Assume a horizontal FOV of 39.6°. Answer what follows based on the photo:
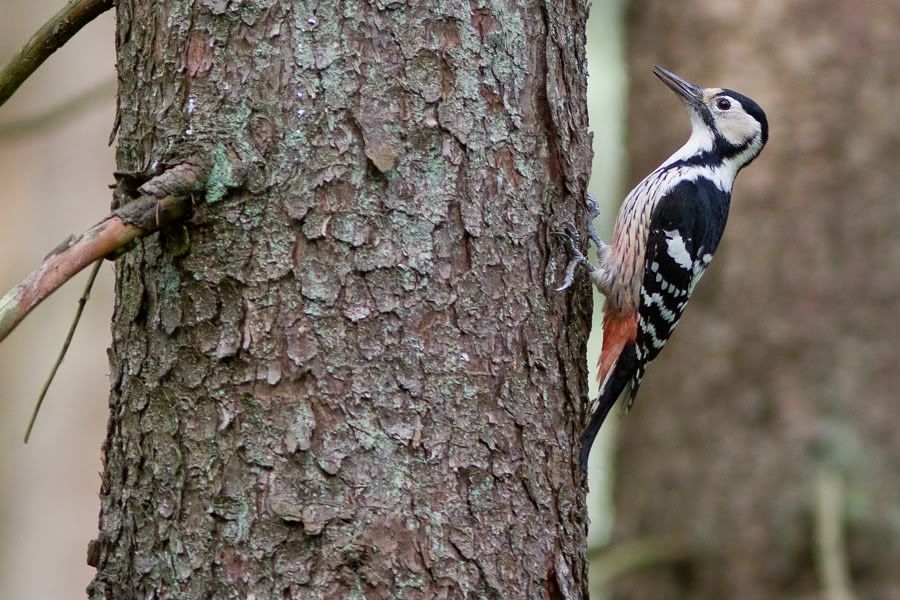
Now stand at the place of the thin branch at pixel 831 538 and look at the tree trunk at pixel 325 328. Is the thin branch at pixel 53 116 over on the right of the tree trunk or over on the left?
right

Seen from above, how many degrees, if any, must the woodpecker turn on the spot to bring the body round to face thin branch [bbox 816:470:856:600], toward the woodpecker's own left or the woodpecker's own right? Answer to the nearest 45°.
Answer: approximately 135° to the woodpecker's own right

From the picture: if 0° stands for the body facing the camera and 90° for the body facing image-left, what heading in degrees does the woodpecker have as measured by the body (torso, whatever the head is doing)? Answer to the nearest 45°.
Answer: approximately 90°
